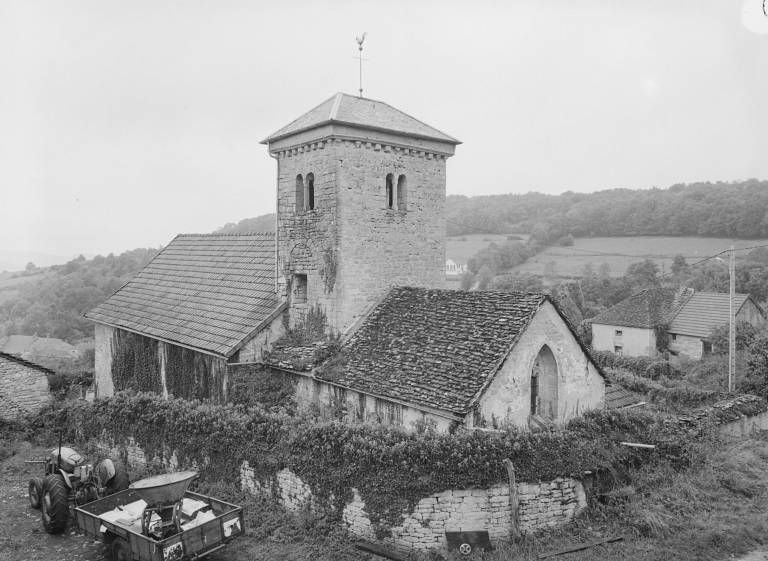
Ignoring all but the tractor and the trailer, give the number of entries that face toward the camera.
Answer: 0

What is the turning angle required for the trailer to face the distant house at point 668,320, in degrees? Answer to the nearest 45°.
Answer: approximately 90° to its right

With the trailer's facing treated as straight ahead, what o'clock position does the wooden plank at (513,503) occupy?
The wooden plank is roughly at 5 o'clock from the trailer.

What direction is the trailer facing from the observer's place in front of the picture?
facing away from the viewer and to the left of the viewer

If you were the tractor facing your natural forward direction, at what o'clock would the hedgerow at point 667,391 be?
The hedgerow is roughly at 4 o'clock from the tractor.

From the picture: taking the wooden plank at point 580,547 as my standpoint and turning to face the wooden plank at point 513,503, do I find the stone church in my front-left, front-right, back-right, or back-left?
front-right

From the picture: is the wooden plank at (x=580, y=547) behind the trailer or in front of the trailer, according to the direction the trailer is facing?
behind

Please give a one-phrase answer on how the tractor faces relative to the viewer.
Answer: facing away from the viewer and to the left of the viewer

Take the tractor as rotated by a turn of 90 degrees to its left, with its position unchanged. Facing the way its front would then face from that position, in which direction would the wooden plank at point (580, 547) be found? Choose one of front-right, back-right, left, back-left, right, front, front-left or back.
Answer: left

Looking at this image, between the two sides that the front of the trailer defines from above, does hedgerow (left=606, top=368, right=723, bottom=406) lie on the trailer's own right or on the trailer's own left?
on the trailer's own right
